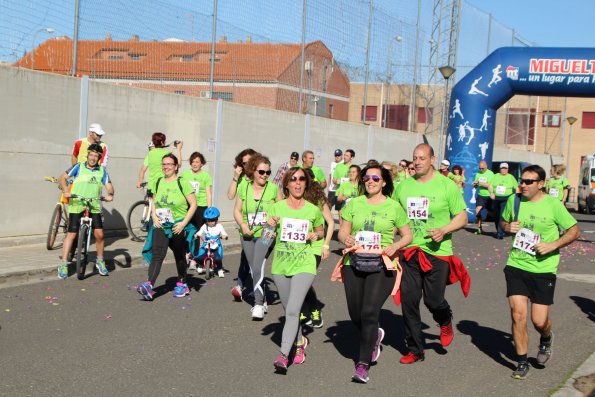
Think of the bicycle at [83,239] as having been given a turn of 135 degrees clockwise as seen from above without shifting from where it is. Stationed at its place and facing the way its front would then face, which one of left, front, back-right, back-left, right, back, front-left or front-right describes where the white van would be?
right

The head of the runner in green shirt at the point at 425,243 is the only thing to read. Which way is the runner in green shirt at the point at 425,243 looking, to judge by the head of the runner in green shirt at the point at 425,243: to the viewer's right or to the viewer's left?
to the viewer's left

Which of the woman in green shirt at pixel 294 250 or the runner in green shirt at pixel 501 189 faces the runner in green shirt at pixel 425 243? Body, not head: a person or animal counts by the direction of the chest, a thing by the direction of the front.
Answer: the runner in green shirt at pixel 501 189

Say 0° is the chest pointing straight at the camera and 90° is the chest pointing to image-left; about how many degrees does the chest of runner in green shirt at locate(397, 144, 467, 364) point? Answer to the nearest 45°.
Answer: approximately 45°

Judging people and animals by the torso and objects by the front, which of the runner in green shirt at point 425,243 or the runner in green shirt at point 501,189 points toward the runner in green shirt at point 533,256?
the runner in green shirt at point 501,189

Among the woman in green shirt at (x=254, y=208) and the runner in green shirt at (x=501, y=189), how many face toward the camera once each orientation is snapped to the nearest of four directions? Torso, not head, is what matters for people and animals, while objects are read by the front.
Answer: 2

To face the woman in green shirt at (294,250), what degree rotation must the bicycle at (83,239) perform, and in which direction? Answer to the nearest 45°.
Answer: approximately 45° to its left

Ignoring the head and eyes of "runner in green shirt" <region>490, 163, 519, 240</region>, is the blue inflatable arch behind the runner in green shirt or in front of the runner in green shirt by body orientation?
behind

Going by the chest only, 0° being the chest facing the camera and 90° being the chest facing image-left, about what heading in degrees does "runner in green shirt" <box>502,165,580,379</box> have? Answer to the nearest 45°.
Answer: approximately 45°

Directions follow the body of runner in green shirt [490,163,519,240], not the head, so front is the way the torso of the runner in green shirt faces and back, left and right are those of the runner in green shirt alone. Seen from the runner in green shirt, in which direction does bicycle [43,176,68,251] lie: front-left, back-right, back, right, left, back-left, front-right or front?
front-right

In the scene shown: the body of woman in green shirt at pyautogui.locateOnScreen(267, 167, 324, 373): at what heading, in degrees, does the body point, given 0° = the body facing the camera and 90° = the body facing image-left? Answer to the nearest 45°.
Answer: approximately 0°
